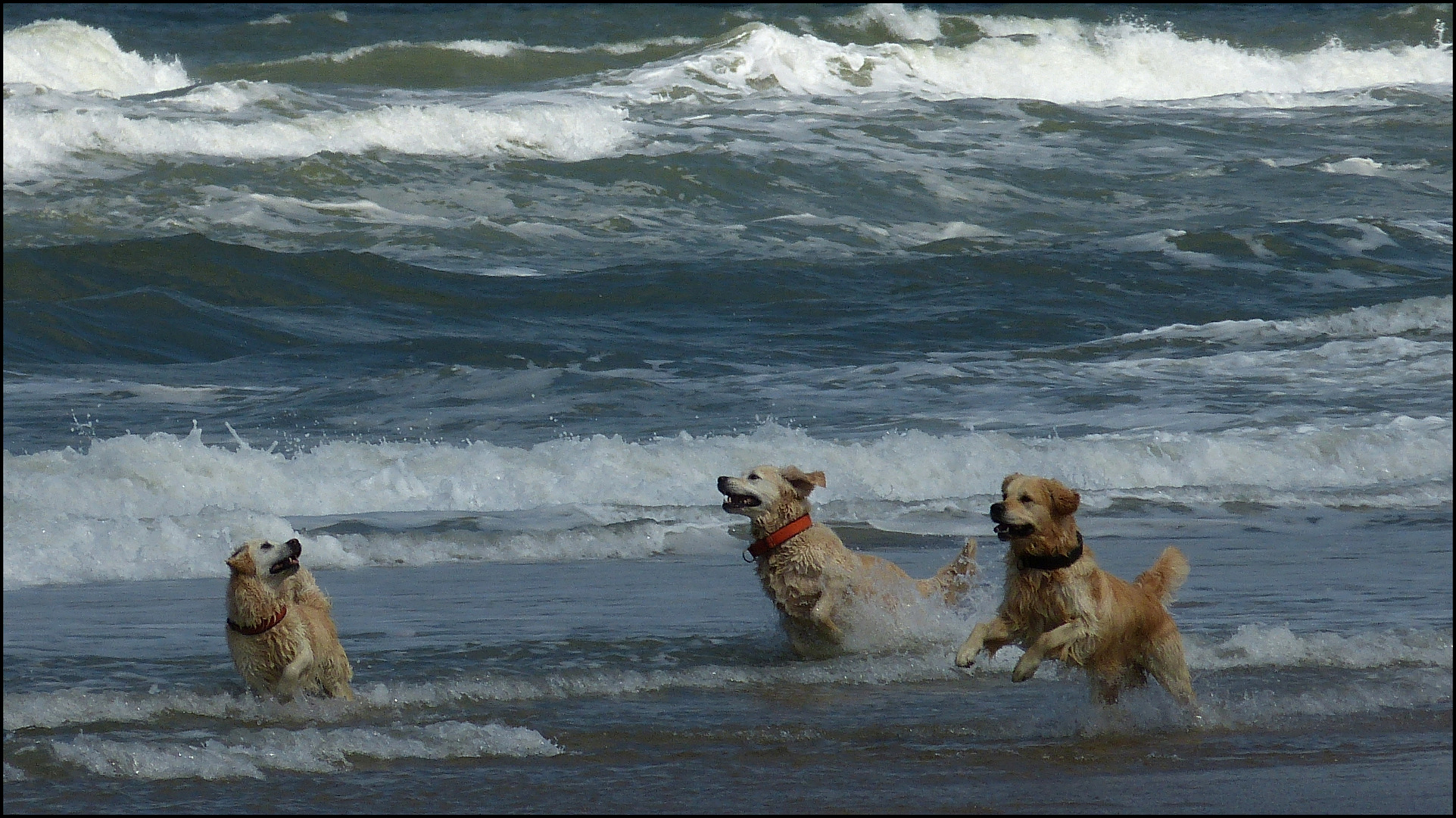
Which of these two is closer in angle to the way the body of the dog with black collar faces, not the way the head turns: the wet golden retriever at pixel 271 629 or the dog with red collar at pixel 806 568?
the wet golden retriever

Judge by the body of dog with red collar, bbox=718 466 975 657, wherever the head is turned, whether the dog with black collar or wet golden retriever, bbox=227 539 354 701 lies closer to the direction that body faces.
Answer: the wet golden retriever

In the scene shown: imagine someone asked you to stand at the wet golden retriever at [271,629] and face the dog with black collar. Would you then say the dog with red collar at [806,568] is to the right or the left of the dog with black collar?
left

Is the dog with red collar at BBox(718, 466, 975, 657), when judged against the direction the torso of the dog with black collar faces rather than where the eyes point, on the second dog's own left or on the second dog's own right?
on the second dog's own right

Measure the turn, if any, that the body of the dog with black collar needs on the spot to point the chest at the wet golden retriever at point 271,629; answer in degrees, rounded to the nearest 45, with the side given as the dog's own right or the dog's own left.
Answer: approximately 45° to the dog's own right

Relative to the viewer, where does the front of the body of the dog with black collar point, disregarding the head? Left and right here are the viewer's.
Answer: facing the viewer and to the left of the viewer

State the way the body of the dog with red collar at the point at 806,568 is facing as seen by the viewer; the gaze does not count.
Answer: to the viewer's left

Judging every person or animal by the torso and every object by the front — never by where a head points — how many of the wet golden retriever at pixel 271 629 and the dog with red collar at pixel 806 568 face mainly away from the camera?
0

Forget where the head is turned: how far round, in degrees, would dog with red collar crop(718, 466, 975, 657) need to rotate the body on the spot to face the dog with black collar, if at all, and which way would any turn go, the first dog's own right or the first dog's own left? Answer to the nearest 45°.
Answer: approximately 135° to the first dog's own left

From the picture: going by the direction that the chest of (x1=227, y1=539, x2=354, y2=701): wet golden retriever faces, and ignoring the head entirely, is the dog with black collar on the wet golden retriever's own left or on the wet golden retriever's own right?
on the wet golden retriever's own left

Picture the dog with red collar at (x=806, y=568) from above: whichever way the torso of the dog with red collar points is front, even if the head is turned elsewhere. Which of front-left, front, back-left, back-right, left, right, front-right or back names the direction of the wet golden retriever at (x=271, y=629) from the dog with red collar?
front-left

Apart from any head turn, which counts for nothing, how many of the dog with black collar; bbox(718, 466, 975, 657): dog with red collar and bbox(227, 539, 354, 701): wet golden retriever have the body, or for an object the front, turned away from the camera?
0
